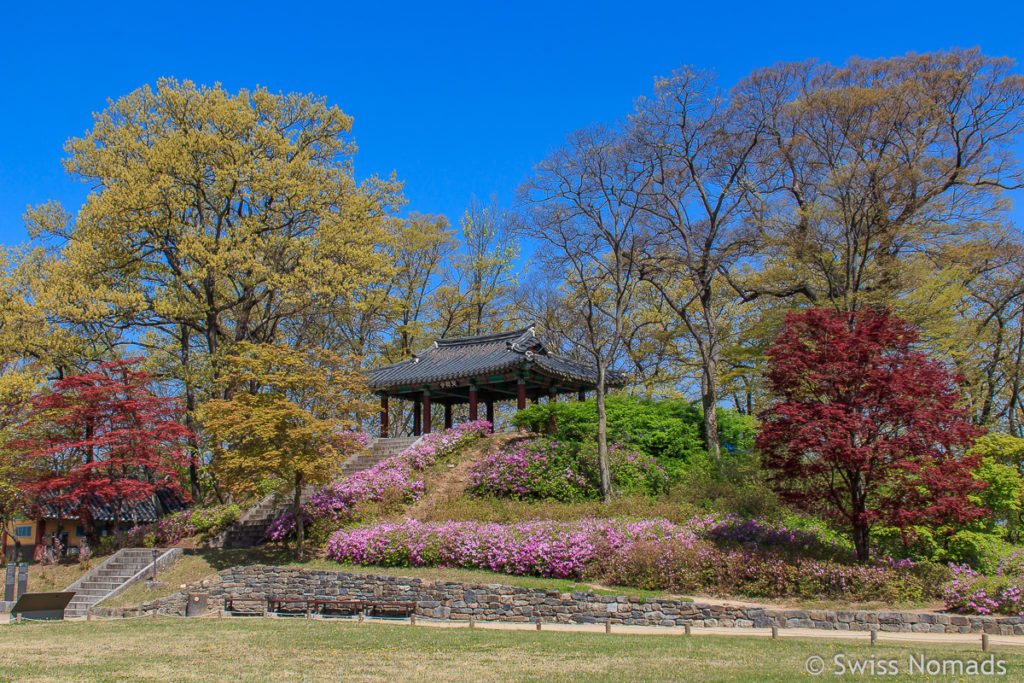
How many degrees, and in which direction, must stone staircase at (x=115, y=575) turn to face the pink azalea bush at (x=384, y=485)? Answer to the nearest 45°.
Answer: approximately 135° to its left

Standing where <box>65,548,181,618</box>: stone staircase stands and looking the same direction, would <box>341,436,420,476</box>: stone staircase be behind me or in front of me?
behind

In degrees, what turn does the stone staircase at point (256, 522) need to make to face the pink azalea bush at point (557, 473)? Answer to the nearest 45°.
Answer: approximately 135° to its left

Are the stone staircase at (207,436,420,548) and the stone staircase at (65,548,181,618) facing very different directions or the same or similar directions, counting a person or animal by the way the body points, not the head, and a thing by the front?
same or similar directions

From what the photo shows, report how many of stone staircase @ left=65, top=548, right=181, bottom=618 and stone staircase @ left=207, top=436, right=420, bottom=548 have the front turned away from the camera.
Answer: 0

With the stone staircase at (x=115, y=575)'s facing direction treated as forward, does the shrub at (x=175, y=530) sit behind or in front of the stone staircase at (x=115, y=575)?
behind

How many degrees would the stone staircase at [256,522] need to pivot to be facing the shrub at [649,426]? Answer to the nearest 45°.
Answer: approximately 135° to its left

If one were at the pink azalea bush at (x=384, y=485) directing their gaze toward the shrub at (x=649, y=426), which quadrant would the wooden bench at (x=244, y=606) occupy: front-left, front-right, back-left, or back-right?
back-right

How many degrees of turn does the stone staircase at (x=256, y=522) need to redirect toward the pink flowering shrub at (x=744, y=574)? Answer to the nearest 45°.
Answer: approximately 90° to its left

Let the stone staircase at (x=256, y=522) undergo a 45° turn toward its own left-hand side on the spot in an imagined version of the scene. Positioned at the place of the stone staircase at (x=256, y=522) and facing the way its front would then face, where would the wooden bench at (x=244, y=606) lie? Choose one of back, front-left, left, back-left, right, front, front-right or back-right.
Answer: front

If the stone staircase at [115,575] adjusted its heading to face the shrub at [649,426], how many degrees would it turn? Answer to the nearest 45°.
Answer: approximately 135° to its left

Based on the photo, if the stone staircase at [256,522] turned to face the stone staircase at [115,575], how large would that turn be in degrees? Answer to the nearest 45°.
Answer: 0° — it already faces it

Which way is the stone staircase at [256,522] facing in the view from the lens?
facing the viewer and to the left of the viewer
